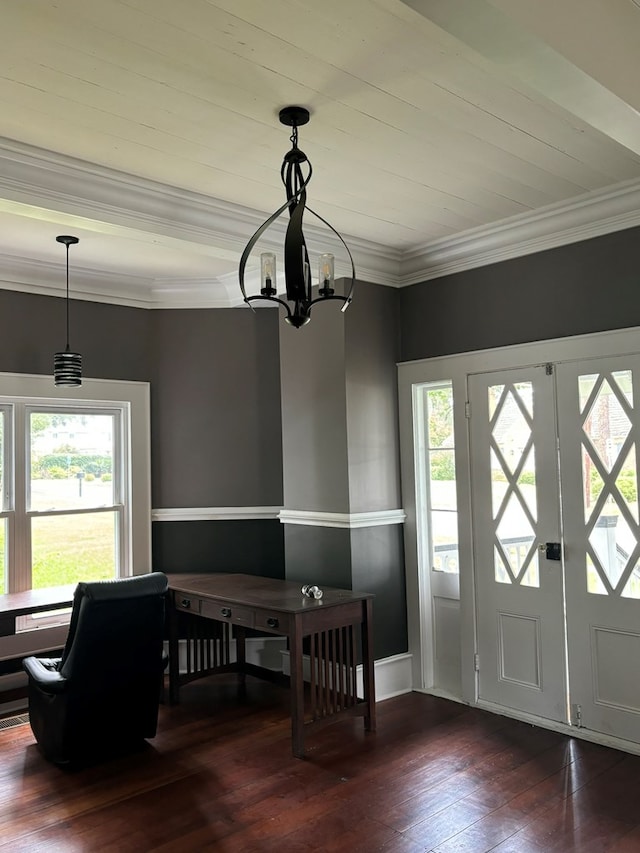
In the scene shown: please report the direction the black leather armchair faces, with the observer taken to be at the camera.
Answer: facing away from the viewer and to the left of the viewer

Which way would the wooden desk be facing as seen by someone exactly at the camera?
facing the viewer and to the left of the viewer

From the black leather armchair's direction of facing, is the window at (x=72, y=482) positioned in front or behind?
in front

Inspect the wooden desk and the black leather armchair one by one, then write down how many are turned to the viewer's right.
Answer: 0

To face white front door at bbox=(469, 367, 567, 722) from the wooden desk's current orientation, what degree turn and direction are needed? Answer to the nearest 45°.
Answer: approximately 135° to its left

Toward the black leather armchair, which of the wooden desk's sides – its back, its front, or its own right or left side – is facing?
front

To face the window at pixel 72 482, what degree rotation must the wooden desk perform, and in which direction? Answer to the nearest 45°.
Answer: approximately 90° to its right
